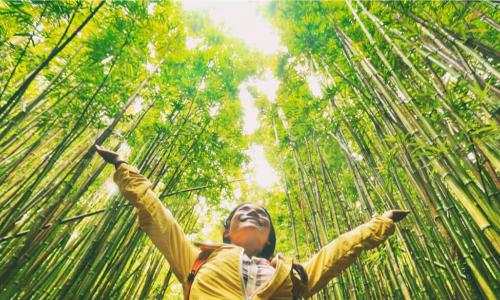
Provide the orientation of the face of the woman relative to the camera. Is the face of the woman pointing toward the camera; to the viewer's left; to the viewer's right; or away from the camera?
toward the camera

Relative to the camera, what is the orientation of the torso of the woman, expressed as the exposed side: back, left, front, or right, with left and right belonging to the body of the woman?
front
